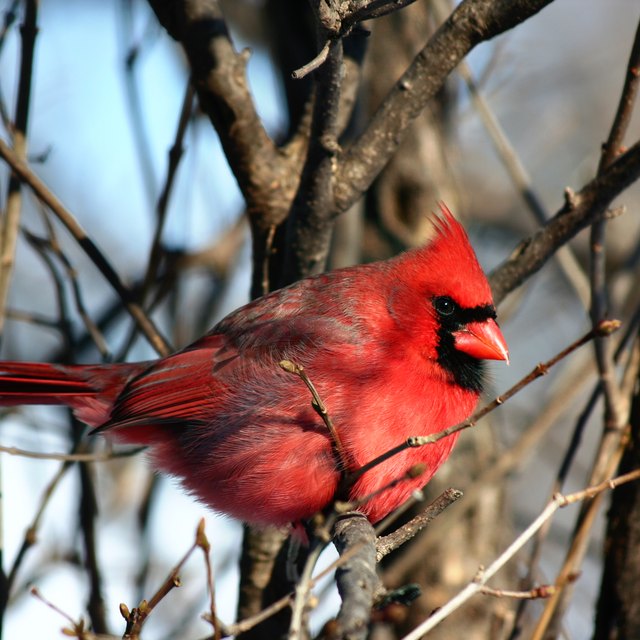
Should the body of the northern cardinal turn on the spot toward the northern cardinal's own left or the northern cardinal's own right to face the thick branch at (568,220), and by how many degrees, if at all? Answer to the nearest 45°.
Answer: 0° — it already faces it

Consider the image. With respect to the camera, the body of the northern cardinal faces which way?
to the viewer's right
